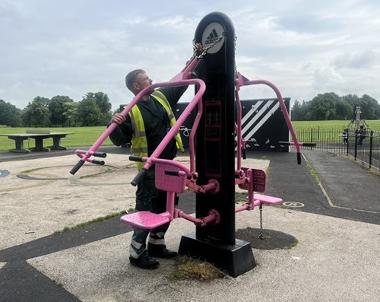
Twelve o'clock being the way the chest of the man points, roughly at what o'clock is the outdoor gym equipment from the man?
The outdoor gym equipment is roughly at 11 o'clock from the man.

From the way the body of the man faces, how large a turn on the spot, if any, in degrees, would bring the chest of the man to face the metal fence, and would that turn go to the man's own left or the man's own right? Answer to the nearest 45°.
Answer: approximately 90° to the man's own left

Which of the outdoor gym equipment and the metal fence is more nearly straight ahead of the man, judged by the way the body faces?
the outdoor gym equipment

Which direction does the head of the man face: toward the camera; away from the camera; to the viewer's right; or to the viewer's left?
to the viewer's right

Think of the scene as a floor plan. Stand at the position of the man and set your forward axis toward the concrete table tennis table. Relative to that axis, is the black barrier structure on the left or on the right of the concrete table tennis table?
right

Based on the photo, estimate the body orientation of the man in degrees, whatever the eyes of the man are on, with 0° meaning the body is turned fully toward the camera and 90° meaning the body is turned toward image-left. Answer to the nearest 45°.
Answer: approximately 315°

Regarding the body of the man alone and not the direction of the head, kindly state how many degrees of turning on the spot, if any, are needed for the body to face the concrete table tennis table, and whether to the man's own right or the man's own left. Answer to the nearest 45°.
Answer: approximately 135° to the man's own left

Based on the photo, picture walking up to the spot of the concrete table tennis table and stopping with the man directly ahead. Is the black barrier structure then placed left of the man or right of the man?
left
